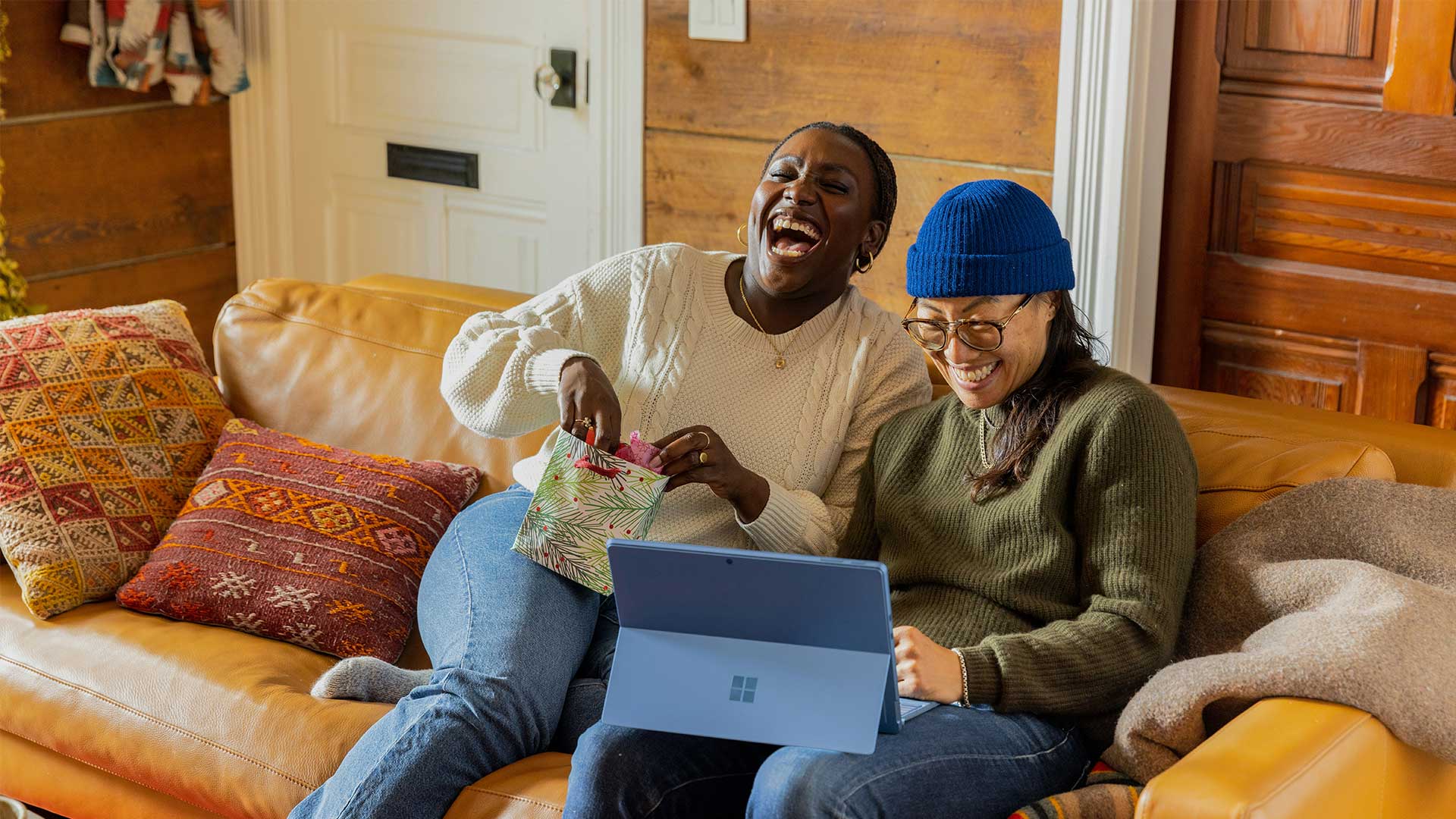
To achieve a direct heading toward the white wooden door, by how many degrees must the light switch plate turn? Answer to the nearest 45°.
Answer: approximately 135° to its right

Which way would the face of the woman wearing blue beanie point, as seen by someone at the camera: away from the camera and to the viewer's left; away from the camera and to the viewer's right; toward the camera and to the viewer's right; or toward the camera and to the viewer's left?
toward the camera and to the viewer's left

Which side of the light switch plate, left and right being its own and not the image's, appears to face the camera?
front

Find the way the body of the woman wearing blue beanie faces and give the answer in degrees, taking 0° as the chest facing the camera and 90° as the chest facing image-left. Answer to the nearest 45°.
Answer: approximately 45°

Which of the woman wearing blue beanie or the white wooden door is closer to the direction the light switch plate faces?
the woman wearing blue beanie

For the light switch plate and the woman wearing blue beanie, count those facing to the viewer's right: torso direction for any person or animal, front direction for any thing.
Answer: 0

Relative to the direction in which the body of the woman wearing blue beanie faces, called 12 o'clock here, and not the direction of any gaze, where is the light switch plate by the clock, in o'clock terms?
The light switch plate is roughly at 4 o'clock from the woman wearing blue beanie.

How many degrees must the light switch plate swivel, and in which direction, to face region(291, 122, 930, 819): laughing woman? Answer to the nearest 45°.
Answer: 0° — it already faces them
